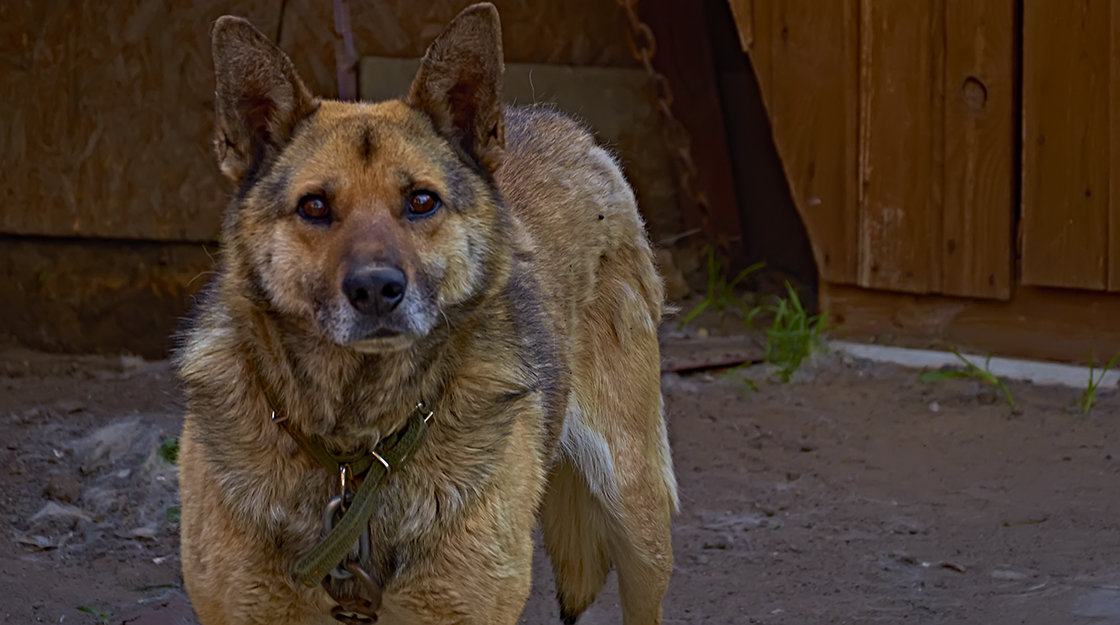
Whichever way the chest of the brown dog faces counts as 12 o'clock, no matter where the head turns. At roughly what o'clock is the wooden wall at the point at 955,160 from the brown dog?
The wooden wall is roughly at 6 o'clock from the brown dog.

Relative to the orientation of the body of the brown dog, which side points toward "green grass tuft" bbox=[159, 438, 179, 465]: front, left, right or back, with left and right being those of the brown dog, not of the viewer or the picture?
right

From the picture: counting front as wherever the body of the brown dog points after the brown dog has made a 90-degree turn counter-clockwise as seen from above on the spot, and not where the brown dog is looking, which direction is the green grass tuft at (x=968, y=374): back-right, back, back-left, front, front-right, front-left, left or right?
left

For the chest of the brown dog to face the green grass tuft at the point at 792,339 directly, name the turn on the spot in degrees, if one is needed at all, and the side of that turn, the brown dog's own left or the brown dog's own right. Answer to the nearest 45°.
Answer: approximately 180°

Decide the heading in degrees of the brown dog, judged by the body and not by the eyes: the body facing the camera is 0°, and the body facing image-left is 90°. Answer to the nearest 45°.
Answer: approximately 45°

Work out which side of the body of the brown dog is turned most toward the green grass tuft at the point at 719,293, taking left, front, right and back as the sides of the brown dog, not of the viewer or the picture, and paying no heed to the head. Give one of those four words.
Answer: back

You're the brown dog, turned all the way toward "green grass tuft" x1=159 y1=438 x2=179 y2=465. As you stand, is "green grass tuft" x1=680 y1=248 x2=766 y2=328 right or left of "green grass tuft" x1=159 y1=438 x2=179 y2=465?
right
